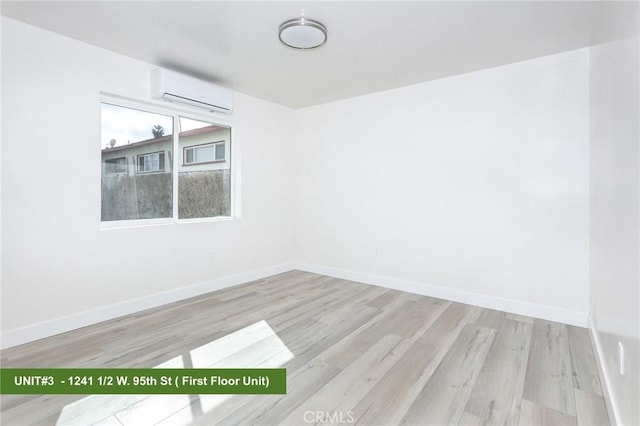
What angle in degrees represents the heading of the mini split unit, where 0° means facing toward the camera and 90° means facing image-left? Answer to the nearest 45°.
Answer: approximately 315°

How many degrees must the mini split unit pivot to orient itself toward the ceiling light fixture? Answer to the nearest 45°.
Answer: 0° — it already faces it
